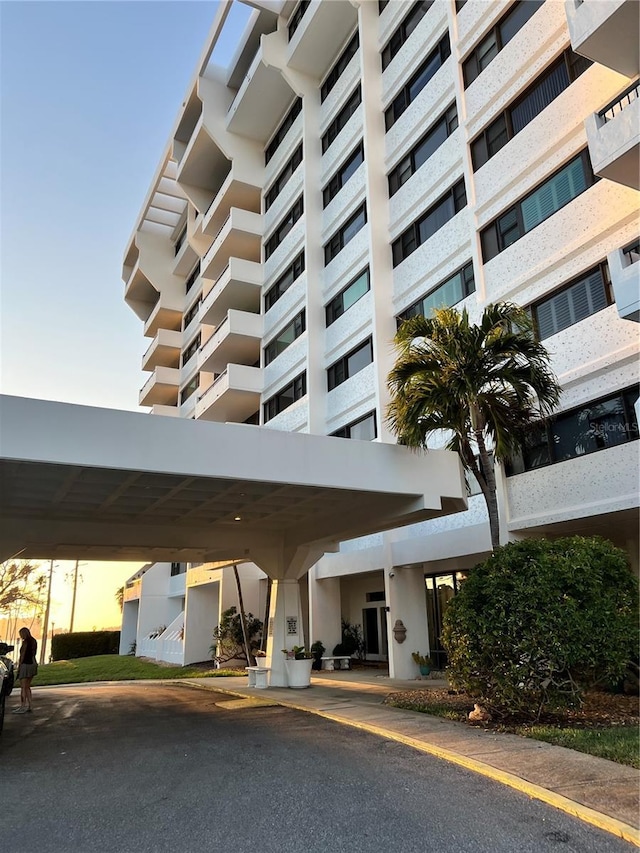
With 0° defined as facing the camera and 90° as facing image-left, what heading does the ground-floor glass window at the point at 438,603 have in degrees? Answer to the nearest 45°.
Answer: approximately 45°

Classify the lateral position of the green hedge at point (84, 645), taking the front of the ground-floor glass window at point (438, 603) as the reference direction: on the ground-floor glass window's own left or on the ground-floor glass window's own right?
on the ground-floor glass window's own right

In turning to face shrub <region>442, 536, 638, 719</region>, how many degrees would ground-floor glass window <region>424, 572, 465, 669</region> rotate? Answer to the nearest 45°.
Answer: approximately 45° to its left

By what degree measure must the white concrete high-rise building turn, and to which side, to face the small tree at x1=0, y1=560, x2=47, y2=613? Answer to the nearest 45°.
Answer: approximately 90° to its right

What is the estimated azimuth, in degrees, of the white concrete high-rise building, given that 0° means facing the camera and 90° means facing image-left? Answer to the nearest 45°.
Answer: approximately 45°

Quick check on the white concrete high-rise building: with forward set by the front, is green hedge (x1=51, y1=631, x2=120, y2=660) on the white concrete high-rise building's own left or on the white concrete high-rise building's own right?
on the white concrete high-rise building's own right
